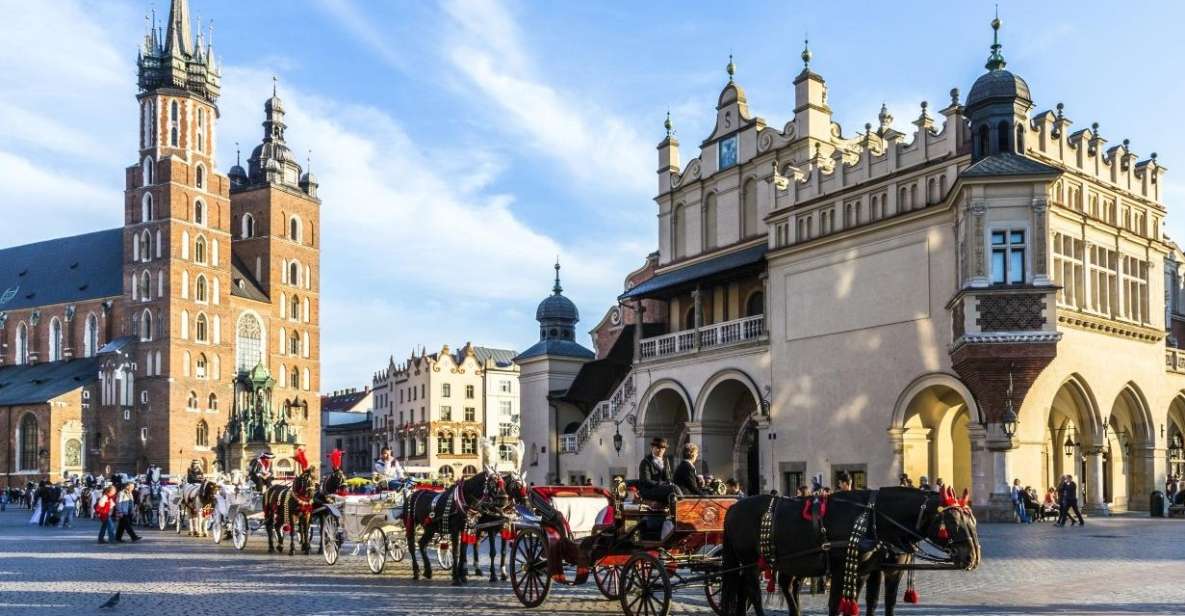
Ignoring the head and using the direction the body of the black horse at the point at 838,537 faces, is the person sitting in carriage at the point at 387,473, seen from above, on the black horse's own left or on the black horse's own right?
on the black horse's own left

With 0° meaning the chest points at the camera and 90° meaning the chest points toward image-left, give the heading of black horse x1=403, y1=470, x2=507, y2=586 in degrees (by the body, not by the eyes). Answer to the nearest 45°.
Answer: approximately 315°

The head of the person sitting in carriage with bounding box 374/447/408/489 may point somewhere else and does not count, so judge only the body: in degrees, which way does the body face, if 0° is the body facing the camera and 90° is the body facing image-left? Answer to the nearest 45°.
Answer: approximately 315°

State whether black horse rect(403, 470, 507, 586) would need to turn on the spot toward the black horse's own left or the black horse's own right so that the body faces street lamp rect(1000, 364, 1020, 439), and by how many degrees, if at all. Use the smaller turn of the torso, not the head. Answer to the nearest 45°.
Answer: approximately 90° to the black horse's own left

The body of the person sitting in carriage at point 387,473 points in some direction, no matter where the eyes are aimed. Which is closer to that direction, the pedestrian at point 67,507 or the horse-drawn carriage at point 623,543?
the horse-drawn carriage

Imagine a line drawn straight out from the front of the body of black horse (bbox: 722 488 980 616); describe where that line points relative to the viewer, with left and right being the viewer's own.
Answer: facing to the right of the viewer

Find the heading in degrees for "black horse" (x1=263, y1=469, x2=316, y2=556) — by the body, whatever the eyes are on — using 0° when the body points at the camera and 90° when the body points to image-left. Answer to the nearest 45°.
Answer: approximately 315°
